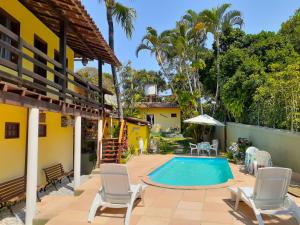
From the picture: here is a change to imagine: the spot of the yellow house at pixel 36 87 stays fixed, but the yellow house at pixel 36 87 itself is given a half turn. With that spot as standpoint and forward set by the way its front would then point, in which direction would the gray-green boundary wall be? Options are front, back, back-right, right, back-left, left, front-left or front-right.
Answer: back-right

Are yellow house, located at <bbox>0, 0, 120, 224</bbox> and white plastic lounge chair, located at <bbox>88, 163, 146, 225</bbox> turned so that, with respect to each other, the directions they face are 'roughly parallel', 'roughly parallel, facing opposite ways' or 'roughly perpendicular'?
roughly perpendicular

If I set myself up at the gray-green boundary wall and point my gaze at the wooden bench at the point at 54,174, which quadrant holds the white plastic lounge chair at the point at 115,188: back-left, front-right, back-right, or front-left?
front-left

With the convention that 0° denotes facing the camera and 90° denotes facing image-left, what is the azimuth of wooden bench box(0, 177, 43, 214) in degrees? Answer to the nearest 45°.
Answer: approximately 315°

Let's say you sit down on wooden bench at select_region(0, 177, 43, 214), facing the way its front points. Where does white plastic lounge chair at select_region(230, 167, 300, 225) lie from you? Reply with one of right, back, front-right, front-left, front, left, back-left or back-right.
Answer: front

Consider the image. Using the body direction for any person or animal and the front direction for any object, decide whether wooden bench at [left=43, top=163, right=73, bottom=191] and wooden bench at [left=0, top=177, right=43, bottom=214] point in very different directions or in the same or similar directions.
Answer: same or similar directions

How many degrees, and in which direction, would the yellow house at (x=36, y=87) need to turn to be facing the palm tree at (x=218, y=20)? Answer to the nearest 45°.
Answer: approximately 90° to its left

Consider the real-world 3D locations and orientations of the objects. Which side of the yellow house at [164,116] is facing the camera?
front

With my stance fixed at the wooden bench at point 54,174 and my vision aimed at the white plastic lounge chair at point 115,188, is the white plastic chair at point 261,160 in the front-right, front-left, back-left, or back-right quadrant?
front-left

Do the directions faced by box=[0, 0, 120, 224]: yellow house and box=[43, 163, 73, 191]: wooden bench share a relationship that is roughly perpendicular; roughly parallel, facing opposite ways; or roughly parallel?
roughly parallel

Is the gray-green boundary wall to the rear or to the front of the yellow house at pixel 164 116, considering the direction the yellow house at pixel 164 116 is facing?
to the front
